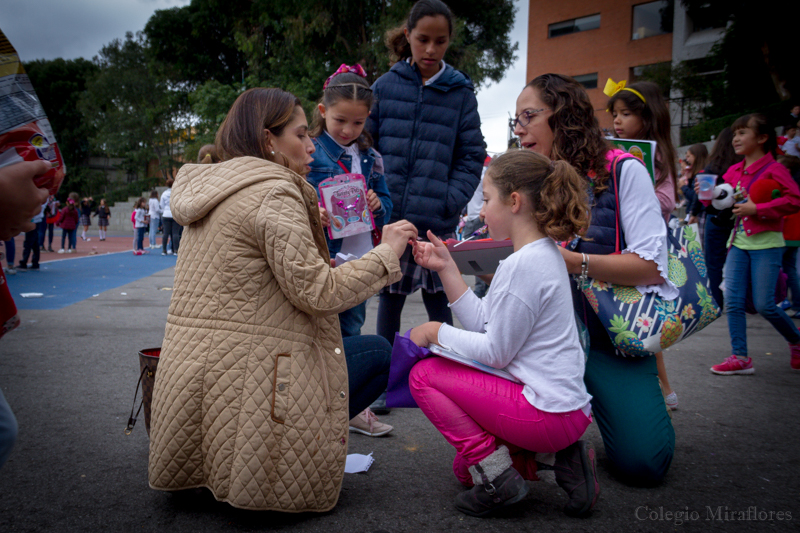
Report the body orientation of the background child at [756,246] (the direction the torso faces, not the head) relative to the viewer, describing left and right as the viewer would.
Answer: facing the viewer and to the left of the viewer

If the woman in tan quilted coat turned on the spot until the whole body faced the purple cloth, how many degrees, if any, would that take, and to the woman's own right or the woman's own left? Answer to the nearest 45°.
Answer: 0° — they already face it

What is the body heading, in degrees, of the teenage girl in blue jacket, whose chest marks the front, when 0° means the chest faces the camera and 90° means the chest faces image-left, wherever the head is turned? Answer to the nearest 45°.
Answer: approximately 0°

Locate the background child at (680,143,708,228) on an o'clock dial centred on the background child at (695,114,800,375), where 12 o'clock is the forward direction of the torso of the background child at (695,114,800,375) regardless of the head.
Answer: the background child at (680,143,708,228) is roughly at 4 o'clock from the background child at (695,114,800,375).

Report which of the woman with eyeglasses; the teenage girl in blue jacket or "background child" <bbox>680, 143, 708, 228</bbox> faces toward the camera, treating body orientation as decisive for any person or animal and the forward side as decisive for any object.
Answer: the teenage girl in blue jacket

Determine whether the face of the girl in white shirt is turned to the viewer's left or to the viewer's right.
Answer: to the viewer's left

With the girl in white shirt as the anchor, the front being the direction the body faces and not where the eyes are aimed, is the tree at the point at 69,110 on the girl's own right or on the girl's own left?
on the girl's own right

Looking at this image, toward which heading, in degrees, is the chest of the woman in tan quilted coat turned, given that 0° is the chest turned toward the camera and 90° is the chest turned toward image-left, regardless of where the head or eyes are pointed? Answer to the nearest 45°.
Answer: approximately 225°

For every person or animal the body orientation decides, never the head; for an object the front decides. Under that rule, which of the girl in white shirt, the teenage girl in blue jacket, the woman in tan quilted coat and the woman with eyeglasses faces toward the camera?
the teenage girl in blue jacket

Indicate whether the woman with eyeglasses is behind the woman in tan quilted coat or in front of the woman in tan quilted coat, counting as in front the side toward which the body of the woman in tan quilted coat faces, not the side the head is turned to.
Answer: in front

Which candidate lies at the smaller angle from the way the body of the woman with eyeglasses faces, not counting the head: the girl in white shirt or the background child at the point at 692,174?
the girl in white shirt

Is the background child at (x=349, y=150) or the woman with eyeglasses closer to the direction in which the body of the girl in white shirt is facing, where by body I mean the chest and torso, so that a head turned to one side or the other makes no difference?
the background child
